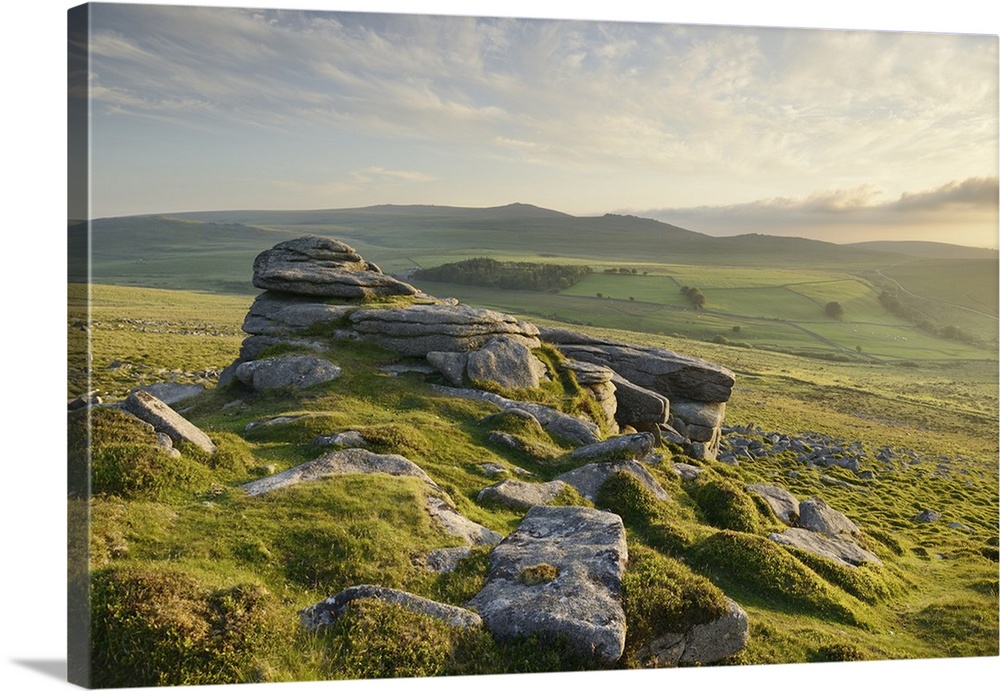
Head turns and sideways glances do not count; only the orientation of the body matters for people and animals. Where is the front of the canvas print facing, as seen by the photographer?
facing the viewer and to the right of the viewer
